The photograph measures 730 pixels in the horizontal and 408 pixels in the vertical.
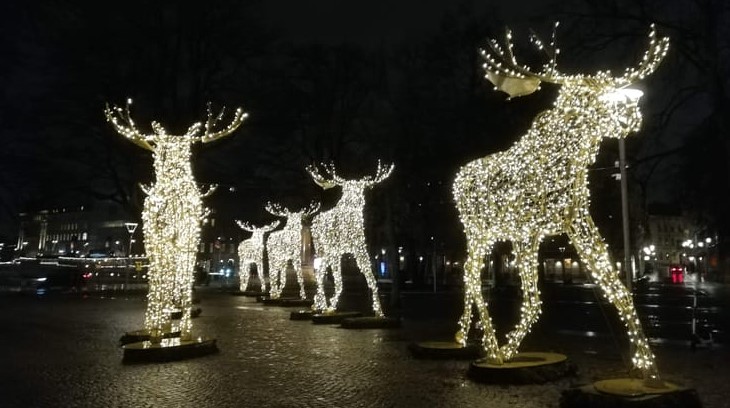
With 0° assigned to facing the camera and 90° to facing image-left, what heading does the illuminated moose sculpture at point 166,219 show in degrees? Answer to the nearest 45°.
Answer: approximately 0°

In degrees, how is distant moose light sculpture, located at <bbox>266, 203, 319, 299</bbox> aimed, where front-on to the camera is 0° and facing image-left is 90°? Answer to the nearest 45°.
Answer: approximately 315°

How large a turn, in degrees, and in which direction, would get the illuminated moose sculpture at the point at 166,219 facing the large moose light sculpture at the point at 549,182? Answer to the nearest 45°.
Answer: approximately 45° to its left

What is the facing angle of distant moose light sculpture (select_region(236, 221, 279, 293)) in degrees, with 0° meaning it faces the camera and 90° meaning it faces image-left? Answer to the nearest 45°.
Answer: approximately 315°

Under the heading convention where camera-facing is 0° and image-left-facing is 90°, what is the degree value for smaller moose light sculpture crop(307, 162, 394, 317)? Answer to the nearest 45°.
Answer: approximately 315°

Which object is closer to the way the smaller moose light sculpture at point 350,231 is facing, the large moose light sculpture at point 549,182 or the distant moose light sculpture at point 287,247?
the large moose light sculpture

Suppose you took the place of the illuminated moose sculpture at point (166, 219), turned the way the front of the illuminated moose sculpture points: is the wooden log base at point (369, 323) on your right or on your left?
on your left

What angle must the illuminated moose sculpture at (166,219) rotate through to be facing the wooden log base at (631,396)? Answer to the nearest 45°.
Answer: approximately 45° to its left
